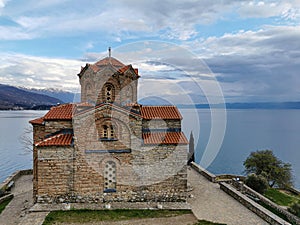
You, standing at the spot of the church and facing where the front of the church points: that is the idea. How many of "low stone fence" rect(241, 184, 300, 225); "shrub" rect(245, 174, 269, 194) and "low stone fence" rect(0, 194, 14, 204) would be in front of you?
2

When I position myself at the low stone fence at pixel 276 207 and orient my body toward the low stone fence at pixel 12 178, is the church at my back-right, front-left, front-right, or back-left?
front-left

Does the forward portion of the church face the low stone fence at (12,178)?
no

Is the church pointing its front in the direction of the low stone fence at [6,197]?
no

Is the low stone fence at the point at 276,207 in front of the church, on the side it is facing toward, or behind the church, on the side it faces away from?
in front

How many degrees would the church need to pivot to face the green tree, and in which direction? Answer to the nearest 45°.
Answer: approximately 45° to its left

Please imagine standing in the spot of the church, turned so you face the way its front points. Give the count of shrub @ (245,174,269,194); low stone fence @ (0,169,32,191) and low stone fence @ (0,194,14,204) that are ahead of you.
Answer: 1
